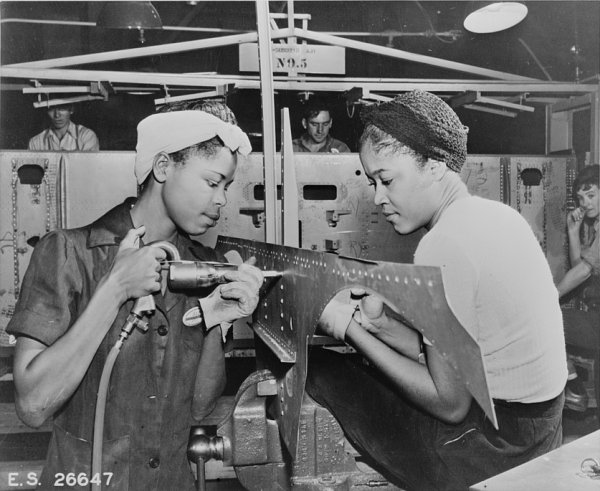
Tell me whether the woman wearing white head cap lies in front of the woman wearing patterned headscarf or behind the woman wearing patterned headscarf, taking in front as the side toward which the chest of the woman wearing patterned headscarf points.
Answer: in front

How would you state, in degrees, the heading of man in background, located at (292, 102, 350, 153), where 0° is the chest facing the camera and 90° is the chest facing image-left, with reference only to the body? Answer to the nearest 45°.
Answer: approximately 0°

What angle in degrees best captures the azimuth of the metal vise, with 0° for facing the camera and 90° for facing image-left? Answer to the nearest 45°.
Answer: approximately 90°

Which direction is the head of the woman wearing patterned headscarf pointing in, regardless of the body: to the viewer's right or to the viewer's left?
to the viewer's left

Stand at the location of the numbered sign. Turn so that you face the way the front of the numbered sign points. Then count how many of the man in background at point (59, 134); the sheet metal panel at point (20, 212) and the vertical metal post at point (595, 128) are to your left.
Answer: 1

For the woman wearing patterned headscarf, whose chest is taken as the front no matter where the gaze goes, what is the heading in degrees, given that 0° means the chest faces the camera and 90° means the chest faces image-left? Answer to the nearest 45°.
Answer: approximately 90°

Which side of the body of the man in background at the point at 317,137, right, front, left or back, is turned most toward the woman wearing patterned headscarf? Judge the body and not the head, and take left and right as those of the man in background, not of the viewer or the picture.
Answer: front

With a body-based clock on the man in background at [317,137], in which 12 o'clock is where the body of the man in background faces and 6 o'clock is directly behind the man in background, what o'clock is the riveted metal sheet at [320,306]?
The riveted metal sheet is roughly at 12 o'clock from the man in background.

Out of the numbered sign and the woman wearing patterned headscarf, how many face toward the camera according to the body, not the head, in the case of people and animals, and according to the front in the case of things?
1
